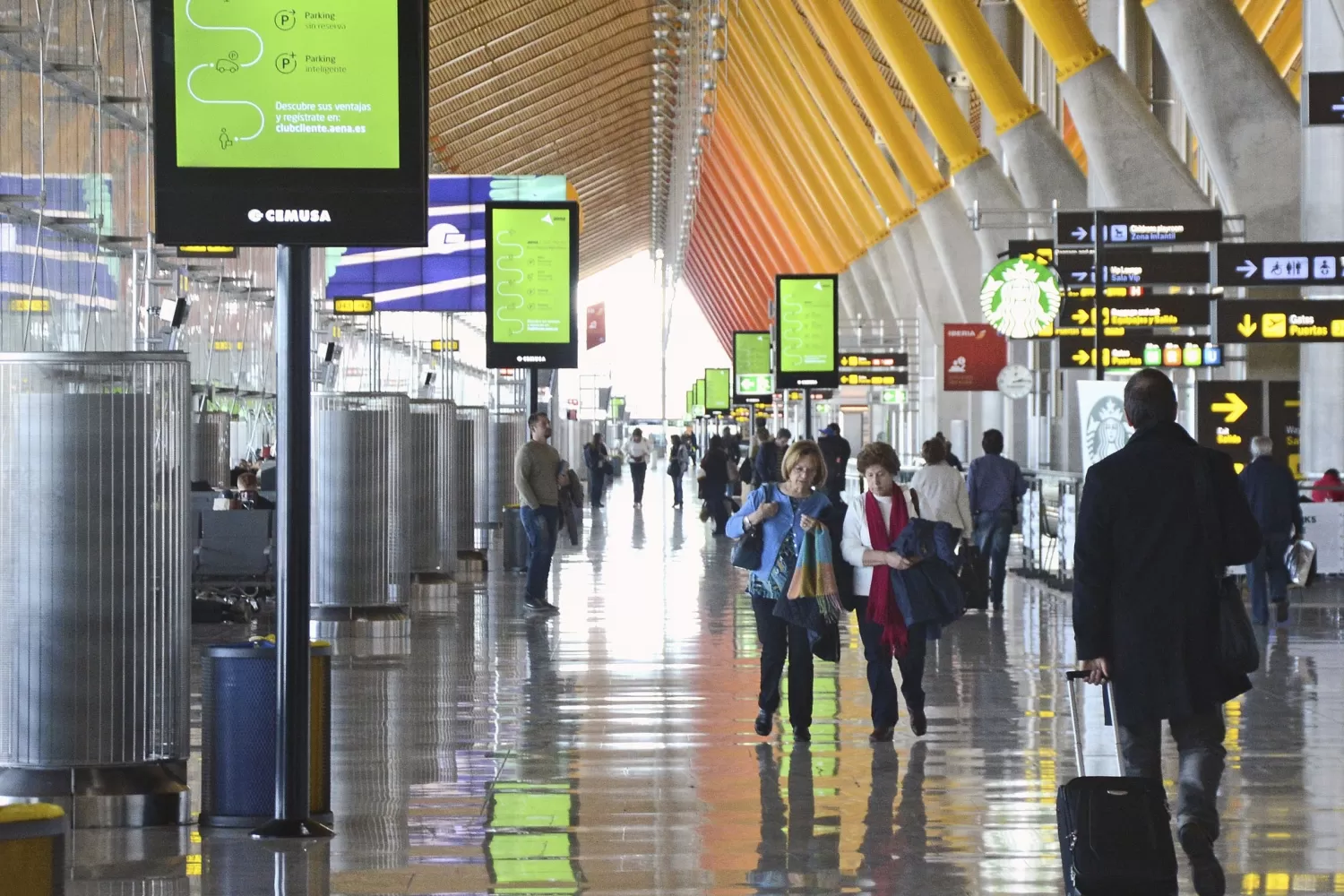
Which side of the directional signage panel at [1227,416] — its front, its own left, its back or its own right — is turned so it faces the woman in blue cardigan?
front

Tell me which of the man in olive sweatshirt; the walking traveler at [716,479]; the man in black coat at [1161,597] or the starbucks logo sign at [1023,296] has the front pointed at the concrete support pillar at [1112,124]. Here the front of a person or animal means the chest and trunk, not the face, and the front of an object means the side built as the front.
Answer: the man in black coat

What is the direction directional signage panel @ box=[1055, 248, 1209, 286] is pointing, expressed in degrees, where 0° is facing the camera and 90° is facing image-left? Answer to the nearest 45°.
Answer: approximately 0°

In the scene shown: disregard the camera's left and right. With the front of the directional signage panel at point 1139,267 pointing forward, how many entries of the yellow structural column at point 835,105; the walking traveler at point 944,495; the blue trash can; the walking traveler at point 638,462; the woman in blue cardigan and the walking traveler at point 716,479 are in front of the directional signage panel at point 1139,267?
3

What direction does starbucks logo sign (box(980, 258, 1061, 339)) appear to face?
toward the camera

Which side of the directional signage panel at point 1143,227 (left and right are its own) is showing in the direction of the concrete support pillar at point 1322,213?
left

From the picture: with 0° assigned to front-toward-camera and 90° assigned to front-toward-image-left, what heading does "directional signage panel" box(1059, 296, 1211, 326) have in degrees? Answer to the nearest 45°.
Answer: approximately 0°
